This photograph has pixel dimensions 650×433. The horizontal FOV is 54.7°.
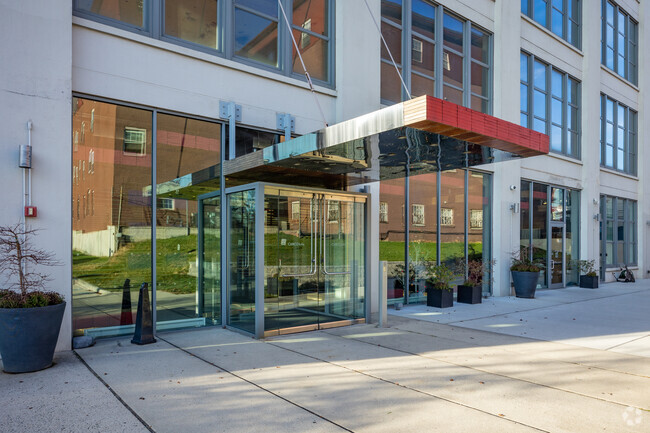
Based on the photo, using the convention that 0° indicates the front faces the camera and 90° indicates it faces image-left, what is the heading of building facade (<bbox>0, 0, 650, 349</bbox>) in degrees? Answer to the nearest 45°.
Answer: approximately 315°

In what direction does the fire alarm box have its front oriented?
toward the camera

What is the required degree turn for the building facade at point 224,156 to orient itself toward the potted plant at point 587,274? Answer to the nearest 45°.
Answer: approximately 90° to its left

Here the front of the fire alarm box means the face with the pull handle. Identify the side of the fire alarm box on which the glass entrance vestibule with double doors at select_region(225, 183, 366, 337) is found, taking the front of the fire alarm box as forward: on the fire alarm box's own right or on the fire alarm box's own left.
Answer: on the fire alarm box's own left

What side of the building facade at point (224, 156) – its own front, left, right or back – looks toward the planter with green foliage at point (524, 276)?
left

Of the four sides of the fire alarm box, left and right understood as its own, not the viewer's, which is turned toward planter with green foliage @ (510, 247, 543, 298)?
left

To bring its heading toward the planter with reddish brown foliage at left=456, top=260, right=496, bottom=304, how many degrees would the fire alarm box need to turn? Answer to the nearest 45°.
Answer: approximately 90° to its left

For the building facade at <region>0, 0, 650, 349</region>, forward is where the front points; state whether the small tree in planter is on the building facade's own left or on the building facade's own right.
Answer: on the building facade's own right

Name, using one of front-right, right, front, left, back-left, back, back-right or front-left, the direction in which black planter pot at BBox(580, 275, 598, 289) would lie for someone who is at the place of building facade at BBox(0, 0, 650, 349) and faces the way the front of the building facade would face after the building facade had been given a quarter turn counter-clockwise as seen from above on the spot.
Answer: front

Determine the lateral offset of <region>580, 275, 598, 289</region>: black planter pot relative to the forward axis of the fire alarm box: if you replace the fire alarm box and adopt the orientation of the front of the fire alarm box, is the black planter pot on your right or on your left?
on your left
